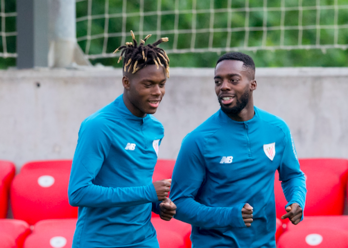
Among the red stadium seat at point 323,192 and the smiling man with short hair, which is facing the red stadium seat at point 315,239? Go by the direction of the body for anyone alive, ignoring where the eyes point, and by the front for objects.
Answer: the red stadium seat at point 323,192

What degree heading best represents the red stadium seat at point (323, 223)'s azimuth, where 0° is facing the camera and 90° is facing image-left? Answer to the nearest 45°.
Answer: approximately 0°

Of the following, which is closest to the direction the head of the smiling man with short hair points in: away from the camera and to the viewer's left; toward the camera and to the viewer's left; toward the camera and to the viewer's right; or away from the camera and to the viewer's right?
toward the camera and to the viewer's left

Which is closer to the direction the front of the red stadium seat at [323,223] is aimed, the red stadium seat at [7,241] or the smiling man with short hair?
the smiling man with short hair

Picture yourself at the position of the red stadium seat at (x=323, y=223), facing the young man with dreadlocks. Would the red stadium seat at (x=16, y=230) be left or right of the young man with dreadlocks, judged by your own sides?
right

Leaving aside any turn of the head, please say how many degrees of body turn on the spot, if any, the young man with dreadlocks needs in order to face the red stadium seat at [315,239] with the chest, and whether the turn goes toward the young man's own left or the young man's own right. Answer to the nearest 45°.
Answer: approximately 90° to the young man's own left

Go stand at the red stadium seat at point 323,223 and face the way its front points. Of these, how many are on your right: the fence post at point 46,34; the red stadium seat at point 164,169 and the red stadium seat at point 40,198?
3

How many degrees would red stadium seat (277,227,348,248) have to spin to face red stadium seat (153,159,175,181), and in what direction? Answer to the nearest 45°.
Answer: approximately 90° to its right

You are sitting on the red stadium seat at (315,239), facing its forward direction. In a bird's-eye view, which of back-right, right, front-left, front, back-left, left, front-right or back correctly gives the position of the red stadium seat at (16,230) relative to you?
right
